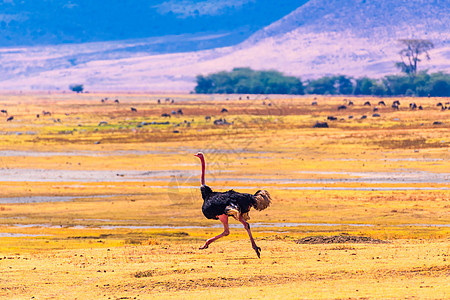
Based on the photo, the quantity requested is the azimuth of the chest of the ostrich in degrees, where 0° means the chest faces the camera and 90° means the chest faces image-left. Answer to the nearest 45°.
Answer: approximately 90°
